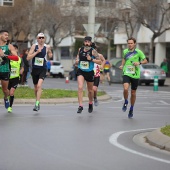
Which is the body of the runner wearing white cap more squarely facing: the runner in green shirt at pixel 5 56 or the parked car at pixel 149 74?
the runner in green shirt

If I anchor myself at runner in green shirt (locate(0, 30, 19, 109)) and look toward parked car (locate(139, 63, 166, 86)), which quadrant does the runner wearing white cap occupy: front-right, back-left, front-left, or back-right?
front-right

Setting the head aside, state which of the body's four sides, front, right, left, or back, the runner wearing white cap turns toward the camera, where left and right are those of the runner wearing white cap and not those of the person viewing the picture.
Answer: front
